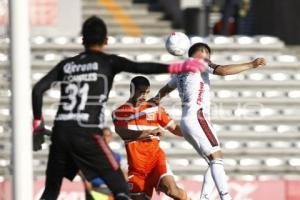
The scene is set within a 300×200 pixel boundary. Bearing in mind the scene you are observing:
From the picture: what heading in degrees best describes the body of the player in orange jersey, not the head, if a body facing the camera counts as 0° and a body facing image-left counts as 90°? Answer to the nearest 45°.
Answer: approximately 315°

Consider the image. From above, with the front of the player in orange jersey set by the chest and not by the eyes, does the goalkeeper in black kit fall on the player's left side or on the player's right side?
on the player's right side
